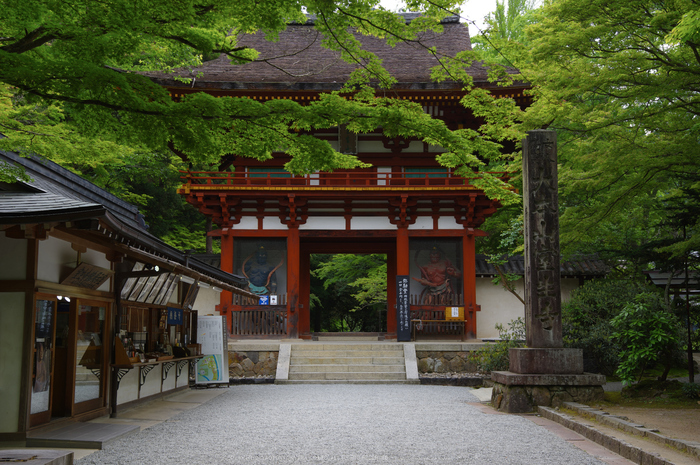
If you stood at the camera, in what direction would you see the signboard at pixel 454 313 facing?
facing the viewer

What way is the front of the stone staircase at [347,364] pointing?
toward the camera

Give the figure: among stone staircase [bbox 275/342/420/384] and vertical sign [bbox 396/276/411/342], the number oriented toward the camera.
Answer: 2

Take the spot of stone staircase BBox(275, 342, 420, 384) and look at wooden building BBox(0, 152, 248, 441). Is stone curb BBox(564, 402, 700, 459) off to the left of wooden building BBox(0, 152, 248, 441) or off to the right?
left

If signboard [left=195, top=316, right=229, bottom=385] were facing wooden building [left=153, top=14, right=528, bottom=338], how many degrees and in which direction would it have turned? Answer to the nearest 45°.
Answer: approximately 135° to its left

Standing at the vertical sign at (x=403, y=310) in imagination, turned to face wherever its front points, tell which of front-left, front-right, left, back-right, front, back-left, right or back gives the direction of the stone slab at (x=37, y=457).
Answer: front

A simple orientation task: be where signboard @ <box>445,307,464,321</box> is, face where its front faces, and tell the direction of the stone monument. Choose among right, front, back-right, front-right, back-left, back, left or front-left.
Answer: front

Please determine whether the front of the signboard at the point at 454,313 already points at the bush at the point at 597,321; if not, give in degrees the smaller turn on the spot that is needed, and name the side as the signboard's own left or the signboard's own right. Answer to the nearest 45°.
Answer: approximately 45° to the signboard's own left

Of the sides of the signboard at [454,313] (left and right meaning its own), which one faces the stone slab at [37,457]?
front

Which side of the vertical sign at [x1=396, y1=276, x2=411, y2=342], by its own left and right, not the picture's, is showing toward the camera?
front

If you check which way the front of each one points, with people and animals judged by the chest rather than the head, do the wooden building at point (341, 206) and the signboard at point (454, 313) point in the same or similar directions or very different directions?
same or similar directions

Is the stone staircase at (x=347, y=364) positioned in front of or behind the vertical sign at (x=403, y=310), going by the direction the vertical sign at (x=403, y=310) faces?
in front
